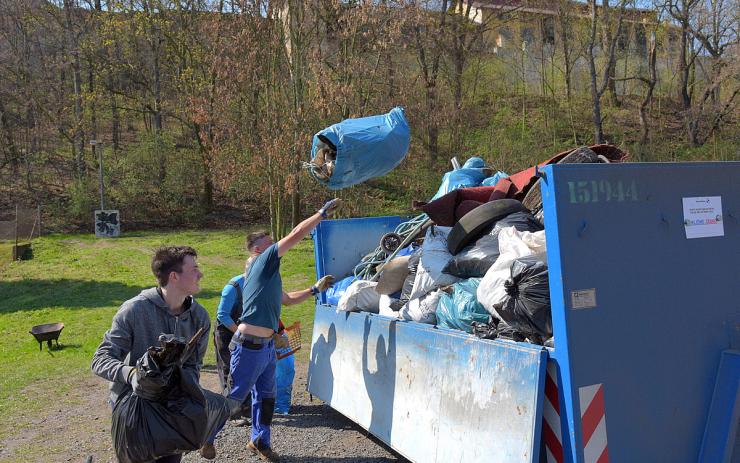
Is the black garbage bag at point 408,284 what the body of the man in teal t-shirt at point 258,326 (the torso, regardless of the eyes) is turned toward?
yes

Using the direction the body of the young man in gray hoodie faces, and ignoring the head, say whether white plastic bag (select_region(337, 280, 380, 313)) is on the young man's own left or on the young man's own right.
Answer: on the young man's own left

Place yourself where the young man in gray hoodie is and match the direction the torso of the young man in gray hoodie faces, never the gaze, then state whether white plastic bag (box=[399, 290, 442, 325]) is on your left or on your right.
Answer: on your left

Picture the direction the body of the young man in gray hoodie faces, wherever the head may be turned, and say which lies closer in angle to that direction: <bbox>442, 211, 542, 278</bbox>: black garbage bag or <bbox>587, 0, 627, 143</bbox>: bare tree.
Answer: the black garbage bag

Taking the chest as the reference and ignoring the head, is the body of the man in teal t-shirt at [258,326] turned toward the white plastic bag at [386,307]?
yes

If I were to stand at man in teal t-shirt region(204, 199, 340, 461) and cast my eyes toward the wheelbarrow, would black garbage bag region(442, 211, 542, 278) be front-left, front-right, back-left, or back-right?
back-right

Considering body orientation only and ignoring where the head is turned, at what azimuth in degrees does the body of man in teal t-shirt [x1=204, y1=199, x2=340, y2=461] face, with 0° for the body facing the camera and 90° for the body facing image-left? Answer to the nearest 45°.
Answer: approximately 270°

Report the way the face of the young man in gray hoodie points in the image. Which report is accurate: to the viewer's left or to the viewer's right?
to the viewer's right

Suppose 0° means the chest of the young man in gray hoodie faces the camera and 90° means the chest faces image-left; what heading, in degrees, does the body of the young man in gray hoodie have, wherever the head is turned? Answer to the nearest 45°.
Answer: approximately 315°

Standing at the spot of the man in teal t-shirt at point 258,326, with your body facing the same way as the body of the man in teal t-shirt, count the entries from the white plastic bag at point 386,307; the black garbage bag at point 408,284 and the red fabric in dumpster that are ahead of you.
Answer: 3

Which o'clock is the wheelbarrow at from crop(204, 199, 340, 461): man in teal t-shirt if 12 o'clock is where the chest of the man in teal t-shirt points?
The wheelbarrow is roughly at 8 o'clock from the man in teal t-shirt.
